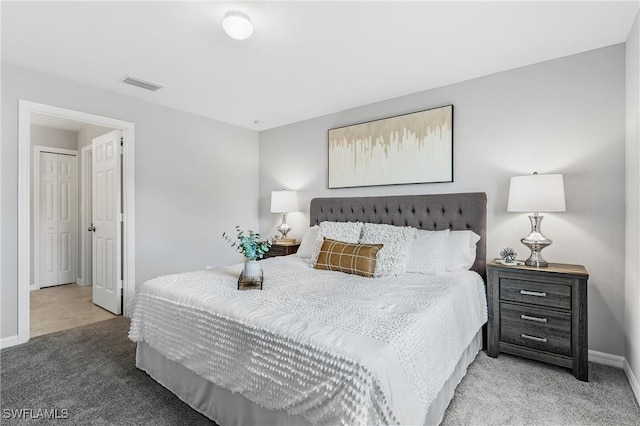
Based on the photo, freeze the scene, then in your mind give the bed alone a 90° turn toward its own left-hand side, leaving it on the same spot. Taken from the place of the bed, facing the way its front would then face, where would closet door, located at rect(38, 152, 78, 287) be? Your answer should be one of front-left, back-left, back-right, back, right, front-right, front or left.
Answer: back

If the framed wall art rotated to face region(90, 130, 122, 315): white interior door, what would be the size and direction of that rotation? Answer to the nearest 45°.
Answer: approximately 45° to its right

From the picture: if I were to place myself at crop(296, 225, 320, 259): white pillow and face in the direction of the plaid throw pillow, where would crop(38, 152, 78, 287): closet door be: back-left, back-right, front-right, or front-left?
back-right

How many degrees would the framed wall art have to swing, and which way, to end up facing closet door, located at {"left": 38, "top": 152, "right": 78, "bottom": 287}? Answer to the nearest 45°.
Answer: approximately 45° to its right

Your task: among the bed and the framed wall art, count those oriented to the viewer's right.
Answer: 0

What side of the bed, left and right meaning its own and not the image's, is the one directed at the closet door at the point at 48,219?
right

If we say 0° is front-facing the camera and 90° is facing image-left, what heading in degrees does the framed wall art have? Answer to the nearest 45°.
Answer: approximately 45°

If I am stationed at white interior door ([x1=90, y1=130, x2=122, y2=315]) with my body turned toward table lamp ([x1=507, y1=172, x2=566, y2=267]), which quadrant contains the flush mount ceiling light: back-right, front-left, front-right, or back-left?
front-right

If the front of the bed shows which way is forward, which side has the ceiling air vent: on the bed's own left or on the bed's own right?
on the bed's own right

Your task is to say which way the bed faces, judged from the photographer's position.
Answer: facing the viewer and to the left of the viewer

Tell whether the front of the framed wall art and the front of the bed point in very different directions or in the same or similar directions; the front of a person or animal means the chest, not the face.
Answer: same or similar directions
